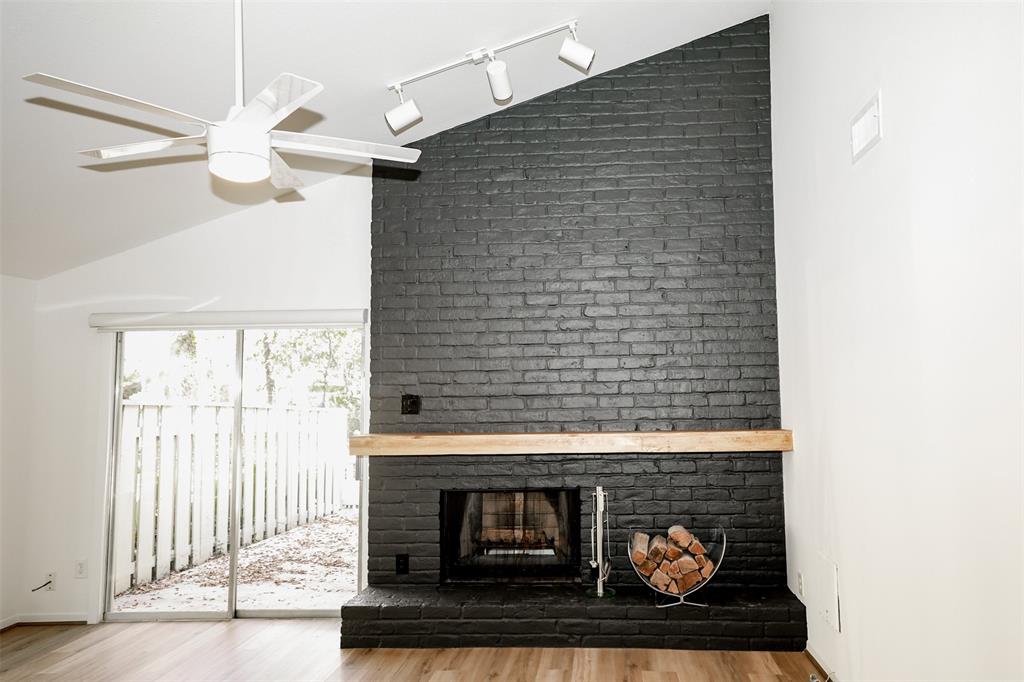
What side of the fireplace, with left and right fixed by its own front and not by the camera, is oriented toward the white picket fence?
right

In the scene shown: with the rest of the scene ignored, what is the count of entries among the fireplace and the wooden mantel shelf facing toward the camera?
2

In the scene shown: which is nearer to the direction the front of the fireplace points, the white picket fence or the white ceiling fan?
the white ceiling fan

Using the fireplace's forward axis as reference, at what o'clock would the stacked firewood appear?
The stacked firewood is roughly at 10 o'clock from the fireplace.

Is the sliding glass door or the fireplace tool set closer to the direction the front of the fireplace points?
the fireplace tool set

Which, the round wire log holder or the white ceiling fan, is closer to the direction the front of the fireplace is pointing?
the white ceiling fan

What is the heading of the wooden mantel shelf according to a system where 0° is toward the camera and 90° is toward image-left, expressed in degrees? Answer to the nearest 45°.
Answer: approximately 0°

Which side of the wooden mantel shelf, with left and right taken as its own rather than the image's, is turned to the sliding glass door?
right

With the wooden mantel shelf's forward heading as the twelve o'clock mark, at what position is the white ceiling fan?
The white ceiling fan is roughly at 1 o'clock from the wooden mantel shelf.
